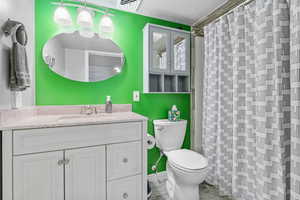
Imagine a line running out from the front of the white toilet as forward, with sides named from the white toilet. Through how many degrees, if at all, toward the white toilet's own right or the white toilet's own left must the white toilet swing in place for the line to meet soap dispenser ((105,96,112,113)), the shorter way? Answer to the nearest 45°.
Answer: approximately 135° to the white toilet's own right

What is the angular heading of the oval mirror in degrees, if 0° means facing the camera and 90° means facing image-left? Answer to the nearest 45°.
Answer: approximately 0°

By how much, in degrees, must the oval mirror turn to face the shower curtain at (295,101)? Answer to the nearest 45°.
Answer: approximately 45° to its left

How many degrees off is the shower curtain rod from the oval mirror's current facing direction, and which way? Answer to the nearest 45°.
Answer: approximately 90° to its left

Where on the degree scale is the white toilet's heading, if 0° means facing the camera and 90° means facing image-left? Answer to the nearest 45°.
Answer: approximately 315°

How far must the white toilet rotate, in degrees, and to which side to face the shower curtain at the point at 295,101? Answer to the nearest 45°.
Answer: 0° — it already faces it
